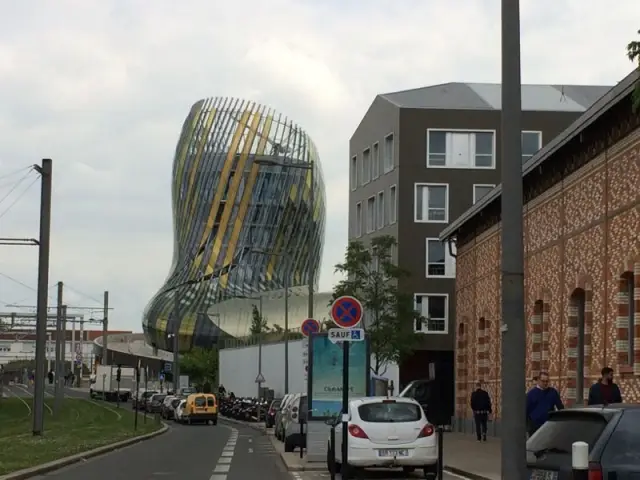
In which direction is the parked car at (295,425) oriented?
away from the camera

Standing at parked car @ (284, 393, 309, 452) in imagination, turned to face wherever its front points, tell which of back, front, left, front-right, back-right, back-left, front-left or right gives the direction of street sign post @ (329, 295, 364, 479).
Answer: back

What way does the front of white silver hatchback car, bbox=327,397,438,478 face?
away from the camera

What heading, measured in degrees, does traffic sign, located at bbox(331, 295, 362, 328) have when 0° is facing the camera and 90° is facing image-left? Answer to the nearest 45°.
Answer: approximately 0°

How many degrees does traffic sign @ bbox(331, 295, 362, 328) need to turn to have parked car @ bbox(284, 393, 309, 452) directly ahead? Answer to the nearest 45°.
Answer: approximately 180°

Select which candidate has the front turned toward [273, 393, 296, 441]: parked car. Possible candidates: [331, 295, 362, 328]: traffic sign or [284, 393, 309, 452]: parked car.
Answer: [284, 393, 309, 452]: parked car

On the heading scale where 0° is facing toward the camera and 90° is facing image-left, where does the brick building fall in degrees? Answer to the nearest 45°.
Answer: approximately 45°

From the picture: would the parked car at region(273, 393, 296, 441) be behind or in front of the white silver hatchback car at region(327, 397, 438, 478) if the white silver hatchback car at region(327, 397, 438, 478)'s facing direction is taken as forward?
in front

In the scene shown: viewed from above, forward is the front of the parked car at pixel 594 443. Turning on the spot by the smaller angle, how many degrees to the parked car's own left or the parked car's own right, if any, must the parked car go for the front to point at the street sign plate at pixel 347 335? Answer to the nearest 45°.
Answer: approximately 90° to the parked car's own left

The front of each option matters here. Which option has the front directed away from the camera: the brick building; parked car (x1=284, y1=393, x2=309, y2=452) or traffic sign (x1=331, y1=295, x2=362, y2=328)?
the parked car
